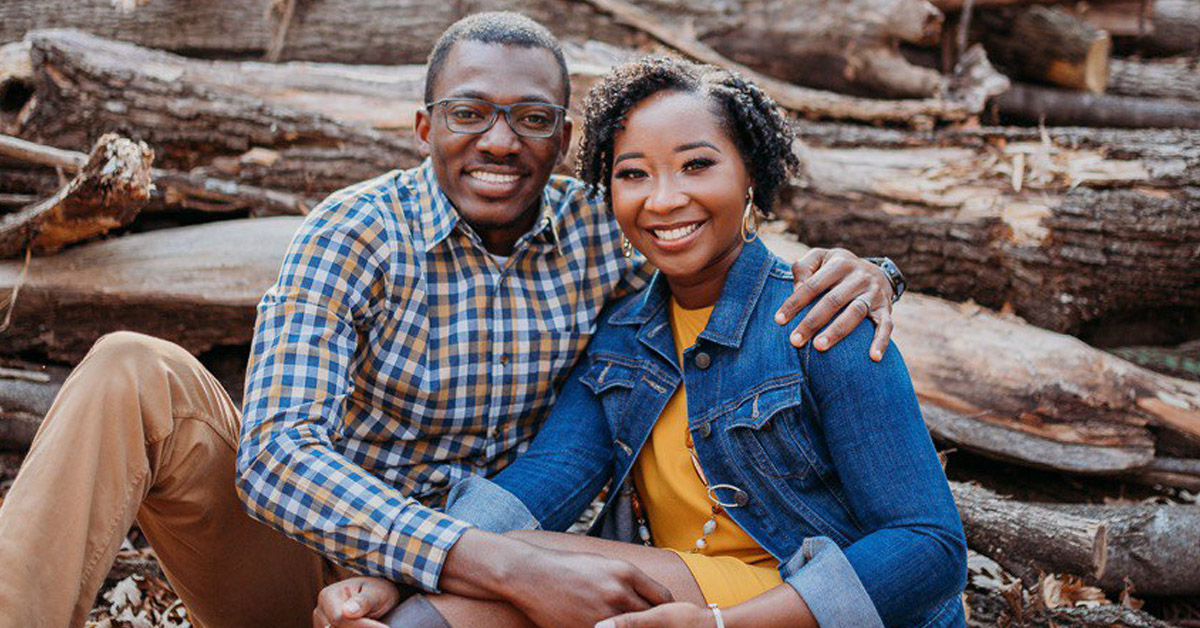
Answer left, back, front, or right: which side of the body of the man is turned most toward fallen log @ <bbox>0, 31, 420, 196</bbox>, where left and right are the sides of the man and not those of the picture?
back

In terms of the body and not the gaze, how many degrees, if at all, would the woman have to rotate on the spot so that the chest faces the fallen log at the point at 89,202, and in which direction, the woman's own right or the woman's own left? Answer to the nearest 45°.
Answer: approximately 90° to the woman's own right

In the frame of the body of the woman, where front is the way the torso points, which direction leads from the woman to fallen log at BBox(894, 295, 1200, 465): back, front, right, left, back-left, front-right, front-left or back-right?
back

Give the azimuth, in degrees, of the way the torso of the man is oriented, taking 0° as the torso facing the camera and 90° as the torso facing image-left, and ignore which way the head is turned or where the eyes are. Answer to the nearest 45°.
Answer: approximately 0°

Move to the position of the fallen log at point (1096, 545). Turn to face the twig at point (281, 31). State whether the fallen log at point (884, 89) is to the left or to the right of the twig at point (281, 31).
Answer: right

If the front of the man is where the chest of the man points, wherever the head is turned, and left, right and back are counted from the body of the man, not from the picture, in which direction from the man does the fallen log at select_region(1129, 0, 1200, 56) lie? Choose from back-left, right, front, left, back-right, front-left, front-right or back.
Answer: back-left

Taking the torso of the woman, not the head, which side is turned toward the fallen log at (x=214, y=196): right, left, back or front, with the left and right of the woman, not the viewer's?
right

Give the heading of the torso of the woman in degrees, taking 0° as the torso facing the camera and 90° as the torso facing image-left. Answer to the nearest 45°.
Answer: approximately 45°

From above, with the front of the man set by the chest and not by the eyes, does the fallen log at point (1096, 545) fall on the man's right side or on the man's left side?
on the man's left side

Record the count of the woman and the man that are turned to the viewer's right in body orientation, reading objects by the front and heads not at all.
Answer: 0
